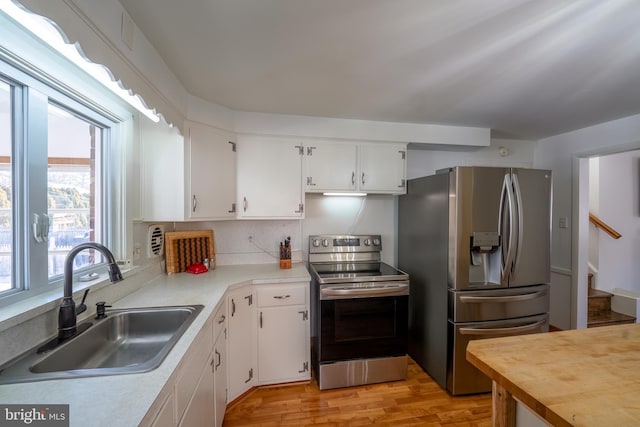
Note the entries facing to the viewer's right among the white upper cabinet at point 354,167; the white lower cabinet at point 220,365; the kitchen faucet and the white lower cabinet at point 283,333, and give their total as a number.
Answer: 2

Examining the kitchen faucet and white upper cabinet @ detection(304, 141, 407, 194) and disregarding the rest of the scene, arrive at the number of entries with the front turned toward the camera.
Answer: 1

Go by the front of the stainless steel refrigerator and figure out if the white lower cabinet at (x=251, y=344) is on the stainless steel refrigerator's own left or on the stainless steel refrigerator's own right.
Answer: on the stainless steel refrigerator's own right

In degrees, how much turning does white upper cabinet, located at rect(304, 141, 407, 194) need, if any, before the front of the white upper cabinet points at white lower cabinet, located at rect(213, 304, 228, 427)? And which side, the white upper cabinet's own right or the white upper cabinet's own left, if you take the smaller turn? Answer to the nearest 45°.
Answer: approximately 45° to the white upper cabinet's own right

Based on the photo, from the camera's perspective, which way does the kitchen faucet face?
to the viewer's right

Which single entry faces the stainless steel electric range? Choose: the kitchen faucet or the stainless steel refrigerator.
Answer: the kitchen faucet

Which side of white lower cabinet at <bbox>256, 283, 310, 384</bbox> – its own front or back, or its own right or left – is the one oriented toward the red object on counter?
right

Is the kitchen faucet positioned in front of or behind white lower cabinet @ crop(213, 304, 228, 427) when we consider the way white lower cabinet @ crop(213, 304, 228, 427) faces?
behind
